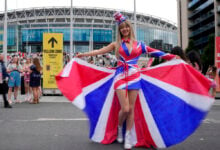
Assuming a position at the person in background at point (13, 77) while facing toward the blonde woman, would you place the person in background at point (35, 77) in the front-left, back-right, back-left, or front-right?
front-left

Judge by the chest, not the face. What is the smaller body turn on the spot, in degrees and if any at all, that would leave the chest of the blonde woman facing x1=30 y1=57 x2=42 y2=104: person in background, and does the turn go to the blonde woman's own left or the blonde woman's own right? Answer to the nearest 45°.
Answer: approximately 135° to the blonde woman's own right

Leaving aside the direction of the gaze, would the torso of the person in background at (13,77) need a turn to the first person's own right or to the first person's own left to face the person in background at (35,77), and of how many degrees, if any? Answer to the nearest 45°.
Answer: approximately 90° to the first person's own left

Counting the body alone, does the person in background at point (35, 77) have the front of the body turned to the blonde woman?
no

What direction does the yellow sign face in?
toward the camera

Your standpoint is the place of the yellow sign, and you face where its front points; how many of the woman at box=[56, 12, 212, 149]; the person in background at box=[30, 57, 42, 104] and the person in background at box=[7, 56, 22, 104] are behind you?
0

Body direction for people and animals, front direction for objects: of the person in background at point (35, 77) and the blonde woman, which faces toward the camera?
the blonde woman

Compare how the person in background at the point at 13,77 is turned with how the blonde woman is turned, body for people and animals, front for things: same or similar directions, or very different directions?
same or similar directions

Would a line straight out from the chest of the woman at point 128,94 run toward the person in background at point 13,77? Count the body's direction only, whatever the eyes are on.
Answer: no

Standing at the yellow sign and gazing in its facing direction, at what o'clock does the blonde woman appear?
The blonde woman is roughly at 12 o'clock from the yellow sign.

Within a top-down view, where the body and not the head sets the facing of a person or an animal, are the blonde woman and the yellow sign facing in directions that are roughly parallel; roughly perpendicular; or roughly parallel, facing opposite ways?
roughly parallel

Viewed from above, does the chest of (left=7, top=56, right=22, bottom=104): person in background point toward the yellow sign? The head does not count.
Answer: no

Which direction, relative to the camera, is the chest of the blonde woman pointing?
toward the camera

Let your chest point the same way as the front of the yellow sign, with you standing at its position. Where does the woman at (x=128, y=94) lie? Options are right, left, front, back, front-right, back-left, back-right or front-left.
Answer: front
